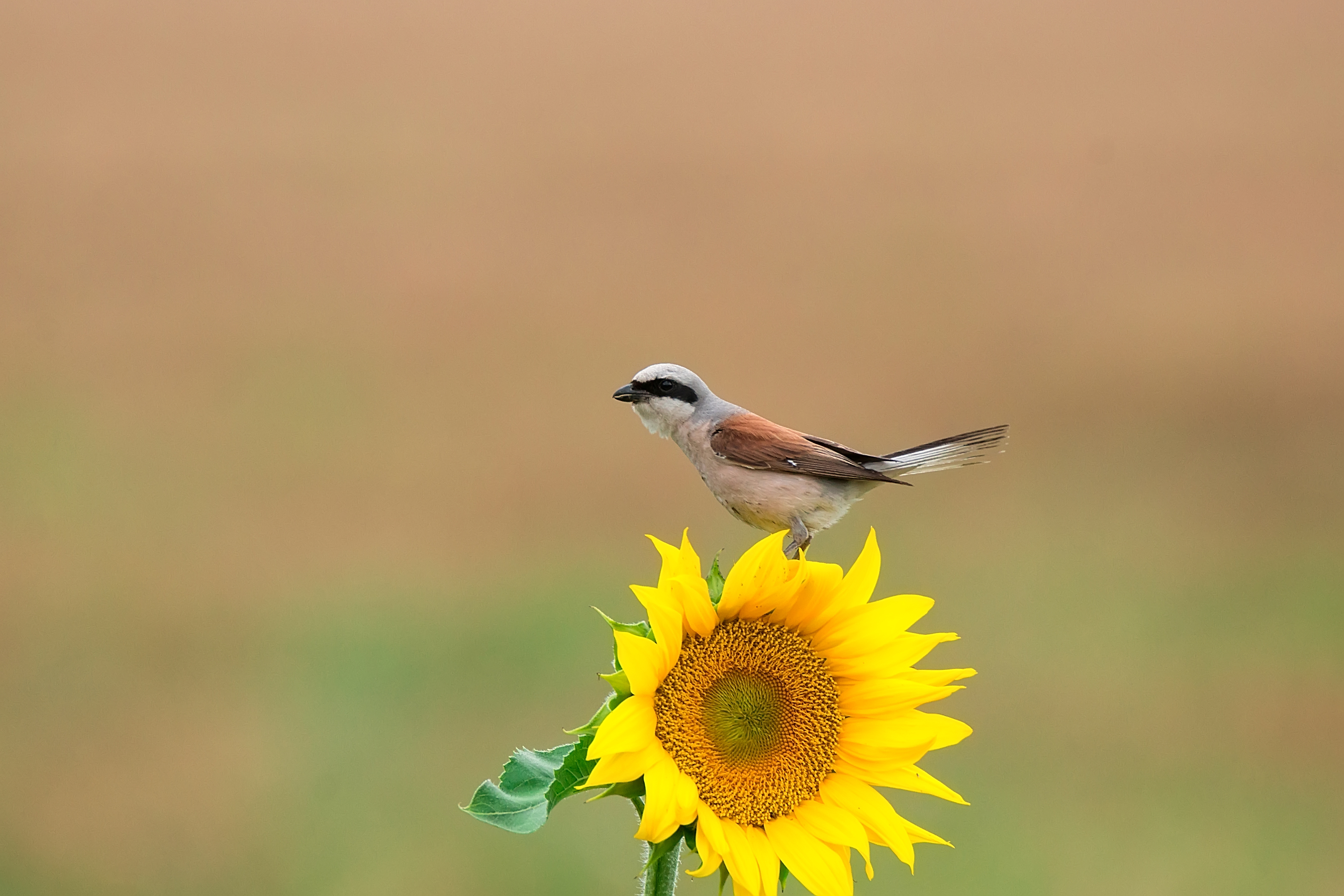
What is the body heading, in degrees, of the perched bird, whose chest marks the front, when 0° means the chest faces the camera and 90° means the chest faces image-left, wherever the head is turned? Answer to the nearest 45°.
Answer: approximately 90°

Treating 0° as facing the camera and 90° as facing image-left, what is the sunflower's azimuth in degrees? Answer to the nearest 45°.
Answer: approximately 0°
